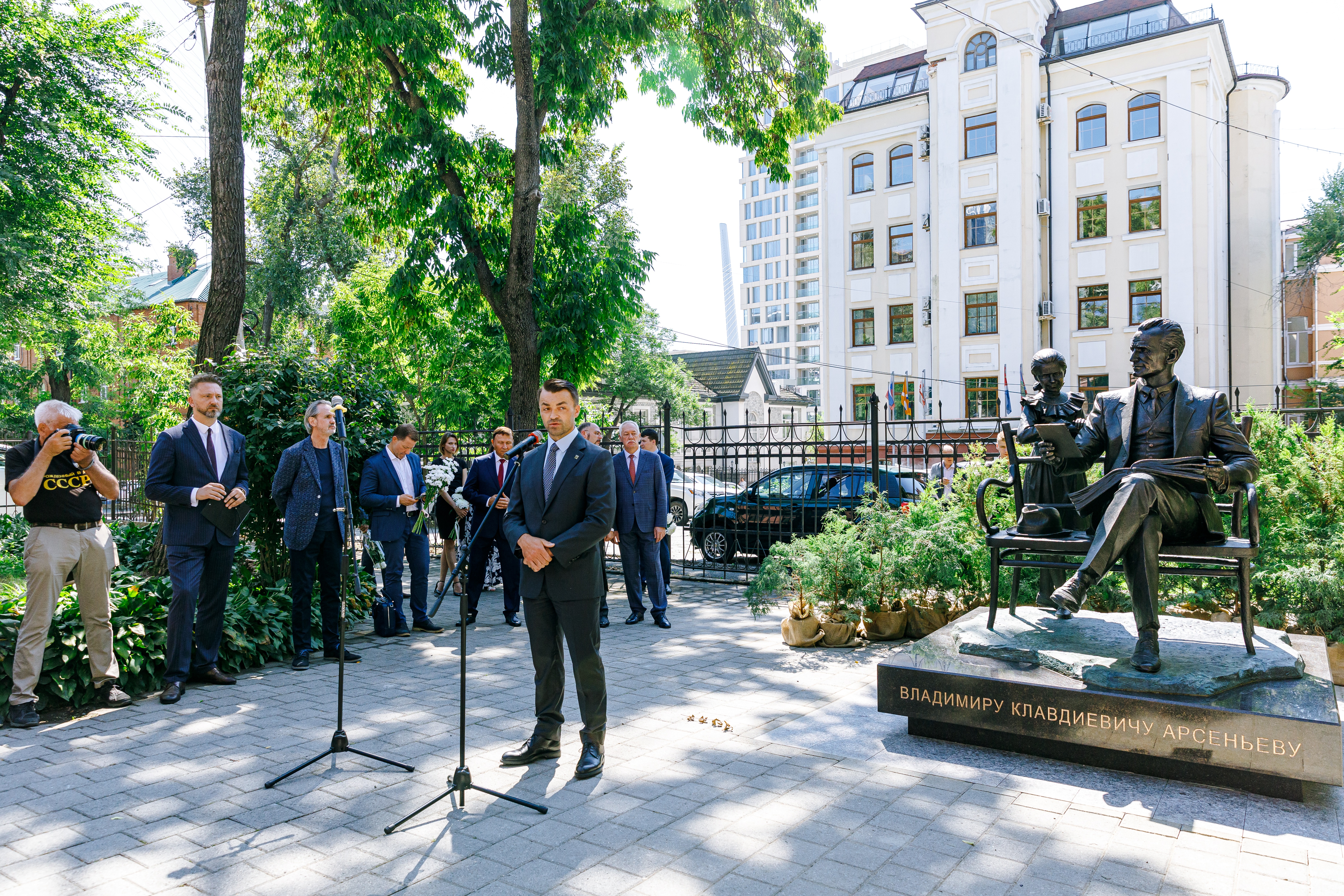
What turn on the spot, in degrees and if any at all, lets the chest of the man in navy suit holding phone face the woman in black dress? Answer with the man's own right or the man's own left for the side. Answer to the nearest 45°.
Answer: approximately 135° to the man's own left

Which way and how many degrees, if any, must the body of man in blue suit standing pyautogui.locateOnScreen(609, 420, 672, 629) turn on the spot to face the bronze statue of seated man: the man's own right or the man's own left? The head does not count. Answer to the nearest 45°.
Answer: approximately 45° to the man's own left

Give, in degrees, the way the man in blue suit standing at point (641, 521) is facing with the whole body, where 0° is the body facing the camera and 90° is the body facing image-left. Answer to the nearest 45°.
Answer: approximately 0°

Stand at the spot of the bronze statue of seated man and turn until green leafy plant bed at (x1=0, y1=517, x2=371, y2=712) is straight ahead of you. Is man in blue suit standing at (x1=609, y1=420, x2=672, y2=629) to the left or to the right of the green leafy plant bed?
right

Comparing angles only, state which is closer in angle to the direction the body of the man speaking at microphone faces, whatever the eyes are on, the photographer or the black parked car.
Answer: the photographer
